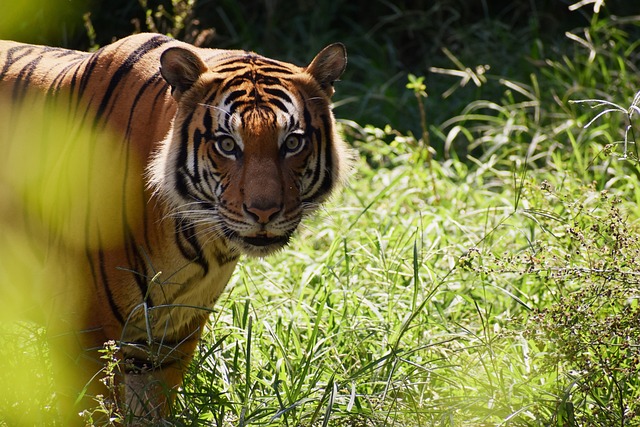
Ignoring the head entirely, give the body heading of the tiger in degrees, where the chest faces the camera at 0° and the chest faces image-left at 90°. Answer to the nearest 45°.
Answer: approximately 315°

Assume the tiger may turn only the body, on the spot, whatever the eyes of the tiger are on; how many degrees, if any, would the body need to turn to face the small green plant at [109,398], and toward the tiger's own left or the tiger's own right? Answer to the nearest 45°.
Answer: approximately 90° to the tiger's own right
